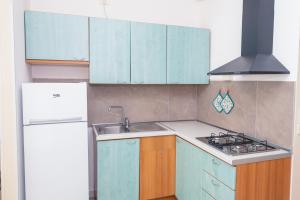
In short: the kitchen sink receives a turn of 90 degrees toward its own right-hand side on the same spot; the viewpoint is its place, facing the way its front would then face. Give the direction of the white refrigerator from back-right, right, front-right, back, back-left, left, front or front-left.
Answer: front-left

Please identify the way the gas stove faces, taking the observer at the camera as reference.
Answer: facing the viewer and to the left of the viewer

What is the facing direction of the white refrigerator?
toward the camera

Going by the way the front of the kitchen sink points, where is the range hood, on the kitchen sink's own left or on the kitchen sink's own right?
on the kitchen sink's own left

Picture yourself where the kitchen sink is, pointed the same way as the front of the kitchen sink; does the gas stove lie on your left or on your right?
on your left

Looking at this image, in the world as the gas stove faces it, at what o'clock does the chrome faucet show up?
The chrome faucet is roughly at 2 o'clock from the gas stove.

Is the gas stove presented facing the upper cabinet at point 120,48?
no

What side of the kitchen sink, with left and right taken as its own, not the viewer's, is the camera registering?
front

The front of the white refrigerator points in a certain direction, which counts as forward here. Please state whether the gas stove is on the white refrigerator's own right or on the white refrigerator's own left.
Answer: on the white refrigerator's own left

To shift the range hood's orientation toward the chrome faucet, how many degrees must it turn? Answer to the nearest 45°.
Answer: approximately 45° to its right

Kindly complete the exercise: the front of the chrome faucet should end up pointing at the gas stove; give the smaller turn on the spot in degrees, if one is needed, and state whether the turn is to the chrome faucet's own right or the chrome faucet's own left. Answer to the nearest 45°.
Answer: approximately 135° to the chrome faucet's own left
